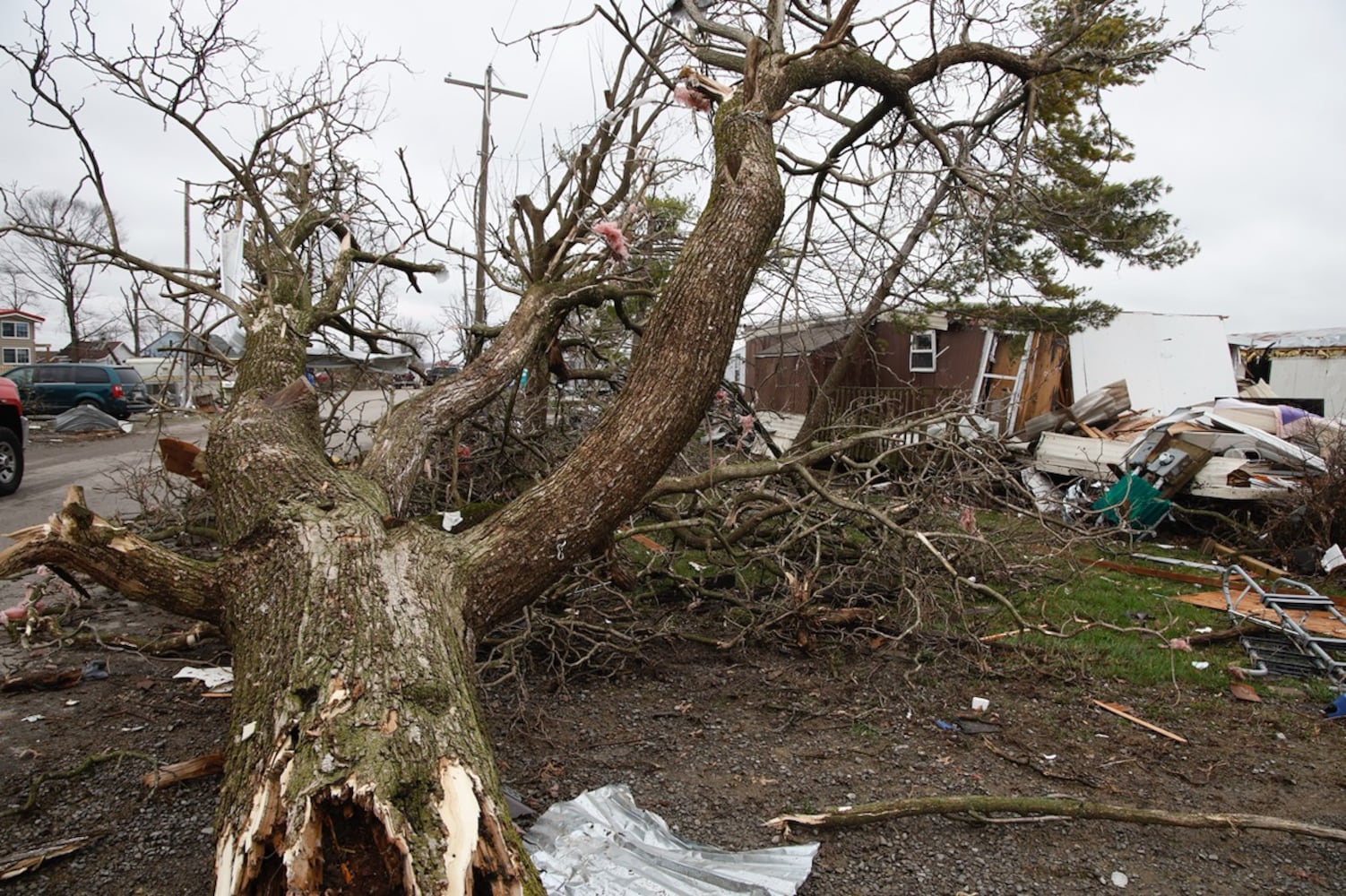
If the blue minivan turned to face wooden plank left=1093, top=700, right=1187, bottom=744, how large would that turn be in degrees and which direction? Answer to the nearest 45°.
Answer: approximately 135° to its left

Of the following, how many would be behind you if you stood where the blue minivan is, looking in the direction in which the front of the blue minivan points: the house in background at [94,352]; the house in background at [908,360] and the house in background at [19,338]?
1

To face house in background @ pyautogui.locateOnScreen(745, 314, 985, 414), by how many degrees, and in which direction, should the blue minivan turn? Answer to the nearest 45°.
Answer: approximately 180°

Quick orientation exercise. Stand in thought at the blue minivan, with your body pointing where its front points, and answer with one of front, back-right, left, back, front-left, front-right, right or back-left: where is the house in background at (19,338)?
front-right

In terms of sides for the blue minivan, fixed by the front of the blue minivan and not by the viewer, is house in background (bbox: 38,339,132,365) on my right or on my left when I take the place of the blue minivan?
on my right

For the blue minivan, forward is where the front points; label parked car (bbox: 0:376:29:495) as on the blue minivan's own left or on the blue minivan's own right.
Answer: on the blue minivan's own left

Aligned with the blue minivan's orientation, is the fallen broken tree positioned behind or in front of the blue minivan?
behind

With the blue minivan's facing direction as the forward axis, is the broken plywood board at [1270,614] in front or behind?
behind

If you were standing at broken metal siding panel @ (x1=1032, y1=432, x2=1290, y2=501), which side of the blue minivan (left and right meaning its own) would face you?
back

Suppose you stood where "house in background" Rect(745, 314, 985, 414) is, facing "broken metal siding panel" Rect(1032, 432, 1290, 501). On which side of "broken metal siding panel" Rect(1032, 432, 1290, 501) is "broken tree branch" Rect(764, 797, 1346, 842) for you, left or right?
right

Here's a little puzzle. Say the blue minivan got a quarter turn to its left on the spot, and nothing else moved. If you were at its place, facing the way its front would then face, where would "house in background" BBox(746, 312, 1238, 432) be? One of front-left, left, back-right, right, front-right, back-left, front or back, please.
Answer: left
